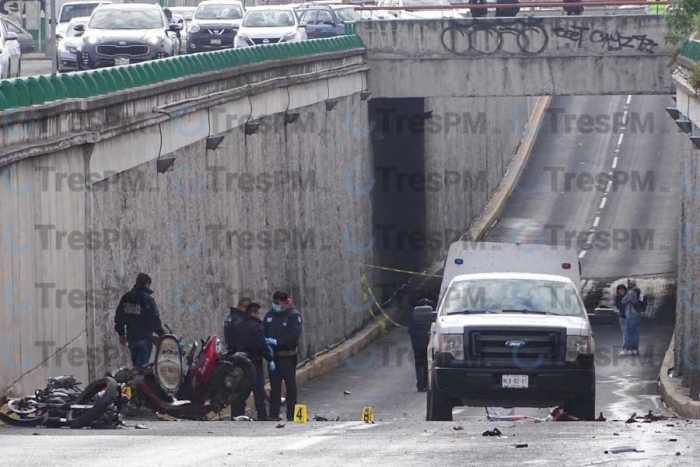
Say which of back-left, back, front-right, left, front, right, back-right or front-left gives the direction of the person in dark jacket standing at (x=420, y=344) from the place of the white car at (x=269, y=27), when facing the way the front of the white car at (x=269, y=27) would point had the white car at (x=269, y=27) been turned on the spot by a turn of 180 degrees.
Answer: back

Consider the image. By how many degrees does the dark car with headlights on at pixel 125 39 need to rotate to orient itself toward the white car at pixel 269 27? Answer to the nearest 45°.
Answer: approximately 135° to its left

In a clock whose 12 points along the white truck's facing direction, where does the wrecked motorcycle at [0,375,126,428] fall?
The wrecked motorcycle is roughly at 2 o'clock from the white truck.

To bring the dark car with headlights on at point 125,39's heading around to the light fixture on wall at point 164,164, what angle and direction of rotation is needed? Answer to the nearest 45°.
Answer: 0° — it already faces it

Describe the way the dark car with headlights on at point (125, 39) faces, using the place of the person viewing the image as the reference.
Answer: facing the viewer

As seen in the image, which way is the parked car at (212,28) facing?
toward the camera

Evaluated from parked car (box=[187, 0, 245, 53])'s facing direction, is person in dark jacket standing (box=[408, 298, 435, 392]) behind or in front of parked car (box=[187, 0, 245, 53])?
in front

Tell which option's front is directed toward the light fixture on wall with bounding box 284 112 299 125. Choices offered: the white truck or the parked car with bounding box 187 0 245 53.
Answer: the parked car

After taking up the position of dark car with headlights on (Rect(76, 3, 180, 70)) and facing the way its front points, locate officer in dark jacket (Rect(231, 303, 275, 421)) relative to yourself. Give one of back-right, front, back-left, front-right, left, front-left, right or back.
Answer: front

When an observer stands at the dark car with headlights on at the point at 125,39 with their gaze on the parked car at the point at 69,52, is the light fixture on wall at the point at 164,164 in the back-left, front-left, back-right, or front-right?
back-left

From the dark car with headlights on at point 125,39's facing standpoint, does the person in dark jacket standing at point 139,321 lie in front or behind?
in front

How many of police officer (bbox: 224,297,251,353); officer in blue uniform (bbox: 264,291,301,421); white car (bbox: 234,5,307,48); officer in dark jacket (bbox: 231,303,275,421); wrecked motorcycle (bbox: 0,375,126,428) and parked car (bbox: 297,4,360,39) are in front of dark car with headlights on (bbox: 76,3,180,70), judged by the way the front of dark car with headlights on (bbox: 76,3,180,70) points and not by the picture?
4

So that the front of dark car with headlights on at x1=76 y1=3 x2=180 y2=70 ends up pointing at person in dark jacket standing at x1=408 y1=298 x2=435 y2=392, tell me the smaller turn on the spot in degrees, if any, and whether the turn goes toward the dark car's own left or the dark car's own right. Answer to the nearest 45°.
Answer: approximately 45° to the dark car's own left

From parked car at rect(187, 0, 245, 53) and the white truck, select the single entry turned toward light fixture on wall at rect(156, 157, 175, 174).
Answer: the parked car

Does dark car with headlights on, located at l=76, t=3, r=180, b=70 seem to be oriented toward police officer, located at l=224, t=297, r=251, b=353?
yes

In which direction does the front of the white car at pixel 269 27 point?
toward the camera
